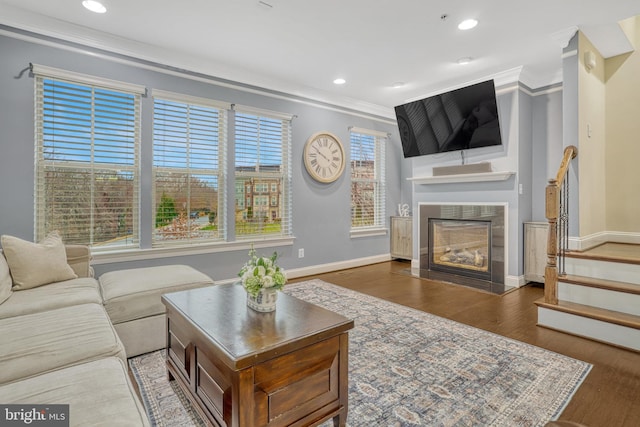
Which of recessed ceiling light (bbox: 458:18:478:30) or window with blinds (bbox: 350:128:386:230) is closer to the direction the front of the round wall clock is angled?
the recessed ceiling light

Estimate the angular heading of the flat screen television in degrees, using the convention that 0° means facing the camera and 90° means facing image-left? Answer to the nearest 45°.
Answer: approximately 45°

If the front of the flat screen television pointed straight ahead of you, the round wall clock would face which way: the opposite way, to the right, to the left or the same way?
to the left

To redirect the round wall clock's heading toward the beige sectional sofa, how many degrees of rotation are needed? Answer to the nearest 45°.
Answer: approximately 90° to its right

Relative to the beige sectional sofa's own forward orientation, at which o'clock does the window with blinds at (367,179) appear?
The window with blinds is roughly at 11 o'clock from the beige sectional sofa.

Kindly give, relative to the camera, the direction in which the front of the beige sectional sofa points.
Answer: facing to the right of the viewer

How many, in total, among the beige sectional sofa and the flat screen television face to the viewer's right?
1

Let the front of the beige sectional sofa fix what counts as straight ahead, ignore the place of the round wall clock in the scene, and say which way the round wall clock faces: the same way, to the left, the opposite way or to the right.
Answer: to the right
